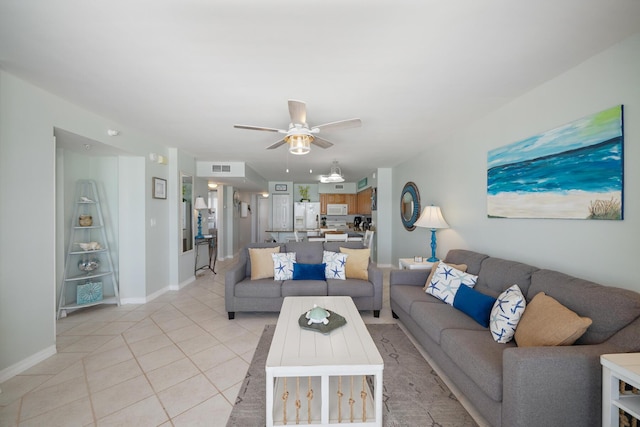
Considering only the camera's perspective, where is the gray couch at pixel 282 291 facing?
facing the viewer

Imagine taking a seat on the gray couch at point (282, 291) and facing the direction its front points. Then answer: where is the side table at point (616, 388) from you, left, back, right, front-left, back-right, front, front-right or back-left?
front-left

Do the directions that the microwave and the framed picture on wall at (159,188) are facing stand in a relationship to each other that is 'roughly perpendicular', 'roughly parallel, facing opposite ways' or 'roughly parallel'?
roughly perpendicular

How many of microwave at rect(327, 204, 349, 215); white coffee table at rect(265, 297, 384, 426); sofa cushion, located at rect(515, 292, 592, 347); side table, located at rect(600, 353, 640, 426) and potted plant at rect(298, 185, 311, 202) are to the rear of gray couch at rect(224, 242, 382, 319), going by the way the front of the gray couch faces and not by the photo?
2

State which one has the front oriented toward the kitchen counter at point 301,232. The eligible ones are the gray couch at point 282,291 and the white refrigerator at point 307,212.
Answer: the white refrigerator

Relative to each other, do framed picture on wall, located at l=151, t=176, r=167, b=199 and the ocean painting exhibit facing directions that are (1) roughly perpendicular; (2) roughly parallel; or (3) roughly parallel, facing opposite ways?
roughly parallel, facing opposite ways

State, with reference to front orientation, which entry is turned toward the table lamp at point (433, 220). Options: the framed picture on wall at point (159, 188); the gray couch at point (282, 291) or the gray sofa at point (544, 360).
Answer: the framed picture on wall

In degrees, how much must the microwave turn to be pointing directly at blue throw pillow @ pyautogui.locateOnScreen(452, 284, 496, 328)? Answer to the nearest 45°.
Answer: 0° — it already faces it

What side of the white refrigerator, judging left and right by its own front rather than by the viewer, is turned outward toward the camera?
front

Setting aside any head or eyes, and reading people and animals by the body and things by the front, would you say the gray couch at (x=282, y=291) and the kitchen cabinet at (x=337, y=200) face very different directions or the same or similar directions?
same or similar directions

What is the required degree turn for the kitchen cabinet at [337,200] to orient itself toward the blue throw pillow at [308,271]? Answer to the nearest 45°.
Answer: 0° — it already faces it

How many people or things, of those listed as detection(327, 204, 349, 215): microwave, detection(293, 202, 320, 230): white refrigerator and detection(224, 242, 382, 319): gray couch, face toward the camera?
3

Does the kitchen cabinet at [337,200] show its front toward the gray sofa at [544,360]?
yes

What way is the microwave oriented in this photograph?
toward the camera

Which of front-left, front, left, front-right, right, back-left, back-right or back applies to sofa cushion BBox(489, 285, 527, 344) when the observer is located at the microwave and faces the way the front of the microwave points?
front

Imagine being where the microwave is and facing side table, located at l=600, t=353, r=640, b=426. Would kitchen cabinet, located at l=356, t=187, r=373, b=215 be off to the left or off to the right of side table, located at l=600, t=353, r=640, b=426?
left

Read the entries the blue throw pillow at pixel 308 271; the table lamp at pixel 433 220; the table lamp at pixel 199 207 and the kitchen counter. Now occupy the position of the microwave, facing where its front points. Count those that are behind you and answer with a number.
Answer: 0

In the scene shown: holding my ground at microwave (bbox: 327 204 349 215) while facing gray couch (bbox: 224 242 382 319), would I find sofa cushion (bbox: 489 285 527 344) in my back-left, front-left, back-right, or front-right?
front-left

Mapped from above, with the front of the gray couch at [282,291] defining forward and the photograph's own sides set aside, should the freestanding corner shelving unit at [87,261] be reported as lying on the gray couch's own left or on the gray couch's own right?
on the gray couch's own right
